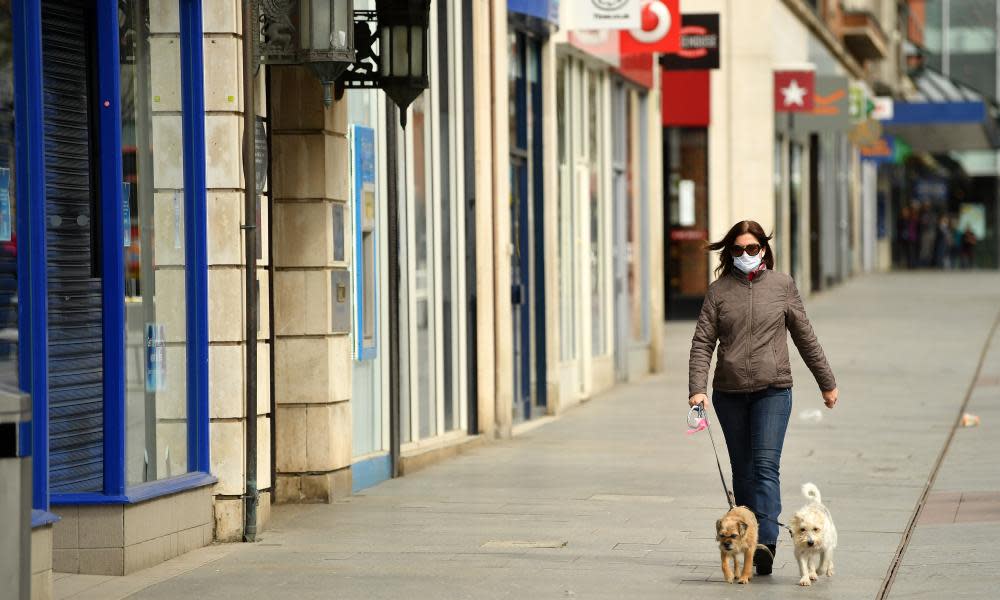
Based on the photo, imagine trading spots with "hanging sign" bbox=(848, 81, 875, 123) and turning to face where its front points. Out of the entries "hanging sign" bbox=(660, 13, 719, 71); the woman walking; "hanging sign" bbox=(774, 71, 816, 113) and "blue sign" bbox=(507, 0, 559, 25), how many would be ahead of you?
4

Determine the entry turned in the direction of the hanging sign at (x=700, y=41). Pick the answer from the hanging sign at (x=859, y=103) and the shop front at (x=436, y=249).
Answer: the hanging sign at (x=859, y=103)

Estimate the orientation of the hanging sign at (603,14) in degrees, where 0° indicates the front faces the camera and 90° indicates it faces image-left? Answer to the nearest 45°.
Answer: approximately 0°

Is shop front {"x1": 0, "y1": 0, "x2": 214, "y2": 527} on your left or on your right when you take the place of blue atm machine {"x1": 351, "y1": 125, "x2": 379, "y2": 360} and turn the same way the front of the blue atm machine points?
on your right

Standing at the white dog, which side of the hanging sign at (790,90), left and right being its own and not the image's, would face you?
front

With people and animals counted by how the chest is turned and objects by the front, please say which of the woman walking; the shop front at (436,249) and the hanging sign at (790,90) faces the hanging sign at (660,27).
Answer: the hanging sign at (790,90)

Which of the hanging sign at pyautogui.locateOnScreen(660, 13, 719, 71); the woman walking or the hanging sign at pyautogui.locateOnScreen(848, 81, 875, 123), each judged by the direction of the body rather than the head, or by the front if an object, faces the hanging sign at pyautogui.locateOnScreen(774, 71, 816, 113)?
the hanging sign at pyautogui.locateOnScreen(848, 81, 875, 123)
